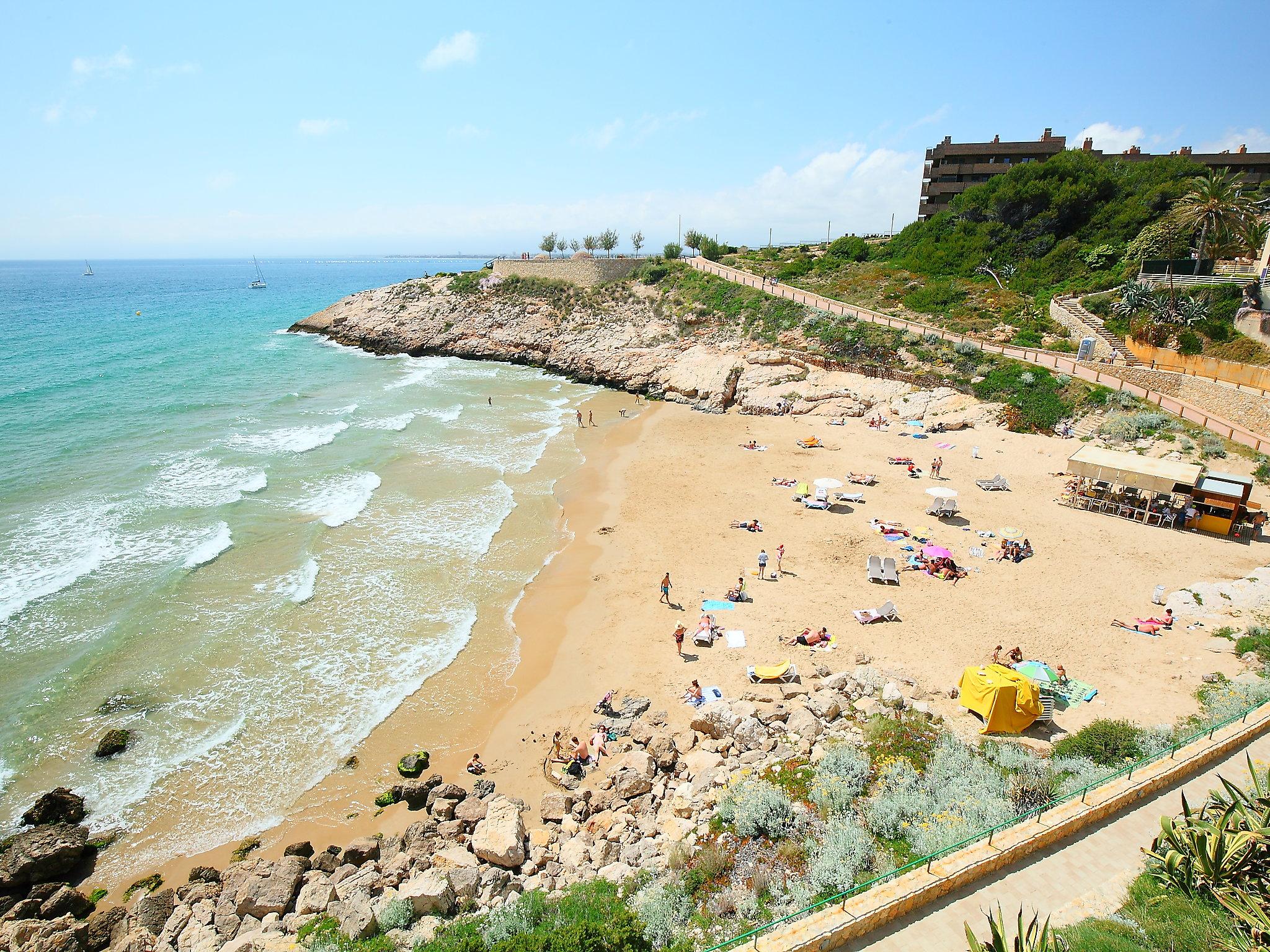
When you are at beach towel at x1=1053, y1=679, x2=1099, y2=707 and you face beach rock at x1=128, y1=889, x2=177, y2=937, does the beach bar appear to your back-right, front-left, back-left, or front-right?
back-right

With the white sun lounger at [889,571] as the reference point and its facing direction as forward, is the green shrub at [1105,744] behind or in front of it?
in front

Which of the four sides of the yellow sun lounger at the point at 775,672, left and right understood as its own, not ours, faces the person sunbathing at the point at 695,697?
front

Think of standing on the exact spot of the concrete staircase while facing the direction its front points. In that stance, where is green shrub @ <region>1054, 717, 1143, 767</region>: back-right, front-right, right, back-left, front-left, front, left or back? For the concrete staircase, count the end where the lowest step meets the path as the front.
front-right

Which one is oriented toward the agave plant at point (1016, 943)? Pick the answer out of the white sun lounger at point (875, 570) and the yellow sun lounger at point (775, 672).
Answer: the white sun lounger

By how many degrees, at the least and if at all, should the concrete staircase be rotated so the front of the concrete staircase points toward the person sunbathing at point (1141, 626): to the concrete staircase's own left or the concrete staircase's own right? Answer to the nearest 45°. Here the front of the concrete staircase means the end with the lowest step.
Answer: approximately 45° to the concrete staircase's own right

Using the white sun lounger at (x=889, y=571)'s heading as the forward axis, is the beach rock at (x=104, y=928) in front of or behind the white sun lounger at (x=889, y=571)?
in front

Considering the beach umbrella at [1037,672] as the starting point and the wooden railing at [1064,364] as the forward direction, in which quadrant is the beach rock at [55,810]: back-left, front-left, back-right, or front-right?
back-left

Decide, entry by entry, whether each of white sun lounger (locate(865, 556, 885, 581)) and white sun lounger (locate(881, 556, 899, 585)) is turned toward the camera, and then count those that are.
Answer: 2

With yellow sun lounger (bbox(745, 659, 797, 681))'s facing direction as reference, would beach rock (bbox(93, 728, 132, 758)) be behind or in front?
in front

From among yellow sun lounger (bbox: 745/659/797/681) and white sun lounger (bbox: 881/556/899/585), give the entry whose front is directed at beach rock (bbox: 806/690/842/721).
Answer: the white sun lounger

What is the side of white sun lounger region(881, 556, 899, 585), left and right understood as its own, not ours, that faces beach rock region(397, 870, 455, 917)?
front
